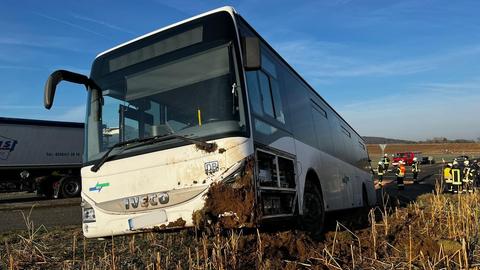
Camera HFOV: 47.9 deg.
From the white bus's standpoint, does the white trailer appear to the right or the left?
on its right

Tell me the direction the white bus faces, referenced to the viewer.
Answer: facing the viewer and to the left of the viewer
